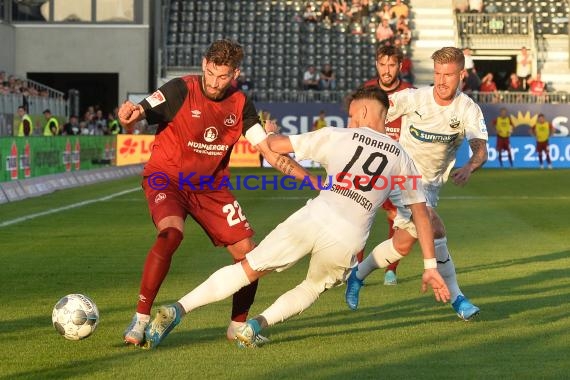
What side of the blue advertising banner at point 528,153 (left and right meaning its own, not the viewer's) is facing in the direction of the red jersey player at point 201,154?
front

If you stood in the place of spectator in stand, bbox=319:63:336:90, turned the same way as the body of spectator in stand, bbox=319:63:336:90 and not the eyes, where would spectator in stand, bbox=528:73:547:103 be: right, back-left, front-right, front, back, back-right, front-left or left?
left

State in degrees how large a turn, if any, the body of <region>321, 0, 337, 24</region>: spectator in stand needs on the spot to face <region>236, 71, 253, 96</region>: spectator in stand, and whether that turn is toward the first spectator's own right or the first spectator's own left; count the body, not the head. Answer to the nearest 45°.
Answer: approximately 45° to the first spectator's own right

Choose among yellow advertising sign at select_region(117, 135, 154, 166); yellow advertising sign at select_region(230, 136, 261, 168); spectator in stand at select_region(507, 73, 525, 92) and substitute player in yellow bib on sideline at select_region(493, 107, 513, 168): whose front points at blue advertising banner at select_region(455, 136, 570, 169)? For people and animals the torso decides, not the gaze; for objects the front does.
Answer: spectator in stand at select_region(507, 73, 525, 92)

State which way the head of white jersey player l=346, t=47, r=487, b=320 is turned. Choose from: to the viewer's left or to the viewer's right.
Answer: to the viewer's left

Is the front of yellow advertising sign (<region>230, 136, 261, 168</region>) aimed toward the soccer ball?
yes

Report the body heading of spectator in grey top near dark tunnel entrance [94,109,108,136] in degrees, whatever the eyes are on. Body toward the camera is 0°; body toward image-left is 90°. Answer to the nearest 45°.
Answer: approximately 0°

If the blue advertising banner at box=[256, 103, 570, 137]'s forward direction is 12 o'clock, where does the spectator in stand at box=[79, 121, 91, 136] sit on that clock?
The spectator in stand is roughly at 2 o'clock from the blue advertising banner.
